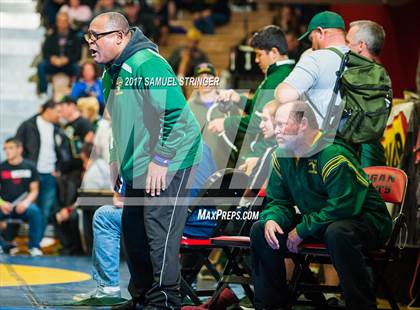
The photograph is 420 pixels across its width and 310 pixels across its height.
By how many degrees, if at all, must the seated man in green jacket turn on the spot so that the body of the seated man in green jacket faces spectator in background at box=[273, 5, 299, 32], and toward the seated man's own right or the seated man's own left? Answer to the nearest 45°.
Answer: approximately 135° to the seated man's own right

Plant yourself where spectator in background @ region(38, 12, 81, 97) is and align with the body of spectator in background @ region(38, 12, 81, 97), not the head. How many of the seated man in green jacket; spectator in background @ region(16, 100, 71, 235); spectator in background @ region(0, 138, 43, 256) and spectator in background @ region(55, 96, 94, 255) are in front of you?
4

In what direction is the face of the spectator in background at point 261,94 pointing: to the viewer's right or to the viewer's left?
to the viewer's left

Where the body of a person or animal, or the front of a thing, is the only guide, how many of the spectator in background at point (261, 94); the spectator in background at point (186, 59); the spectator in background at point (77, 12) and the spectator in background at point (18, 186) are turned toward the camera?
3

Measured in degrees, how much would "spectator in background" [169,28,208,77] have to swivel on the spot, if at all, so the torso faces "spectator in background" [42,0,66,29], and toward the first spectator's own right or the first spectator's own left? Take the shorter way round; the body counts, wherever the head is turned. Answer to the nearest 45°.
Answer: approximately 135° to the first spectator's own right

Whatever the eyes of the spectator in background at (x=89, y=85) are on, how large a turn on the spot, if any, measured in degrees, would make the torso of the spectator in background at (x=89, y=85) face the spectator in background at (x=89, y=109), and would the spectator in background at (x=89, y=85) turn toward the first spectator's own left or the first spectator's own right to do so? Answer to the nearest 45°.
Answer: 0° — they already face them
